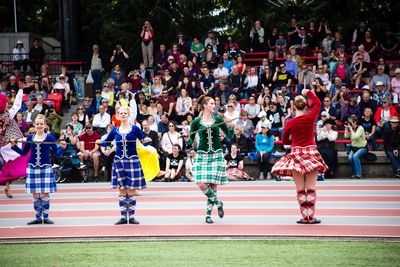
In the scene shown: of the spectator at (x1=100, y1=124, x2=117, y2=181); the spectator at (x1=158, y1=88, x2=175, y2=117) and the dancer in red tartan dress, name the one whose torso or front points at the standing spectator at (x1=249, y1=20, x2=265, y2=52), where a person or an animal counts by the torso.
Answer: the dancer in red tartan dress

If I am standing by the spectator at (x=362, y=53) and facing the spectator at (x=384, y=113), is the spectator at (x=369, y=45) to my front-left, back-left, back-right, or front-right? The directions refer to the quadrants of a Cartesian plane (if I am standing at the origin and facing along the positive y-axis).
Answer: back-left

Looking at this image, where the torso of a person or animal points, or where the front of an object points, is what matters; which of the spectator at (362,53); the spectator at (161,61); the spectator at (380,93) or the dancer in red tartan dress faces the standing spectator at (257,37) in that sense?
the dancer in red tartan dress

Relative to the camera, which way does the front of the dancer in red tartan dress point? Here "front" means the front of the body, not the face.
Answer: away from the camera

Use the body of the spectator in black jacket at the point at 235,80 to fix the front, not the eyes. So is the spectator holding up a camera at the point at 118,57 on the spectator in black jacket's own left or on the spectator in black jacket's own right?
on the spectator in black jacket's own right

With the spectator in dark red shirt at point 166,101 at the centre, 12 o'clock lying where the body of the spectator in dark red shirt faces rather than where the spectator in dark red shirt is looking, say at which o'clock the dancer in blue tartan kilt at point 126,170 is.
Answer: The dancer in blue tartan kilt is roughly at 12 o'clock from the spectator in dark red shirt.

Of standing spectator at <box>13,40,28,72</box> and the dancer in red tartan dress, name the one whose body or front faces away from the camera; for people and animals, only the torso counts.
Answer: the dancer in red tartan dress

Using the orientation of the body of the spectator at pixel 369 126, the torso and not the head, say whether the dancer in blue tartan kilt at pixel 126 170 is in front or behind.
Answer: in front

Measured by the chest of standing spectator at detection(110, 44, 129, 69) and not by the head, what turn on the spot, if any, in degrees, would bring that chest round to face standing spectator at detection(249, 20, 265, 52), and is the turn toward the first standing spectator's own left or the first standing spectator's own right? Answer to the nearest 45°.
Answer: approximately 90° to the first standing spectator's own left

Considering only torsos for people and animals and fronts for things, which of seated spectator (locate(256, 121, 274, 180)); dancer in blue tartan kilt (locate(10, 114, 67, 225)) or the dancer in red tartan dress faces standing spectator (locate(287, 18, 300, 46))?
the dancer in red tartan dress
